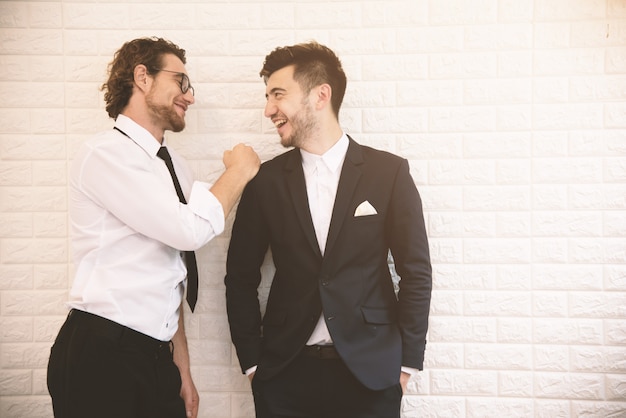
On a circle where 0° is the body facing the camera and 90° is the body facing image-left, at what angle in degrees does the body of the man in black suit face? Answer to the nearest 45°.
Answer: approximately 0°

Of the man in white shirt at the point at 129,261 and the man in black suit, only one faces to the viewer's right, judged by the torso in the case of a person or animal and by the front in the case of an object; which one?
the man in white shirt

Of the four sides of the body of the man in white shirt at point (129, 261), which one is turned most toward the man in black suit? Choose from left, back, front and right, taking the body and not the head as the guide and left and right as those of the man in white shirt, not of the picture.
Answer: front

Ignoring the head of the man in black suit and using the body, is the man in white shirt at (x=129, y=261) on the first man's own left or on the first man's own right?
on the first man's own right

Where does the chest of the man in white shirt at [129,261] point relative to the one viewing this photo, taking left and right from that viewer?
facing to the right of the viewer

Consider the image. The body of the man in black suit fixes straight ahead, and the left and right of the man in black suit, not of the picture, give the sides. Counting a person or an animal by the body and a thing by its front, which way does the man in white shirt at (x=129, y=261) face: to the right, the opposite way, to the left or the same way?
to the left

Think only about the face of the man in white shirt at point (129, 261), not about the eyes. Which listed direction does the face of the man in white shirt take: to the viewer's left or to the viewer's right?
to the viewer's right

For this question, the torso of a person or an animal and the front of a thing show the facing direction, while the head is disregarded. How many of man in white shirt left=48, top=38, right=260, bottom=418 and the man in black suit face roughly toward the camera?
1
